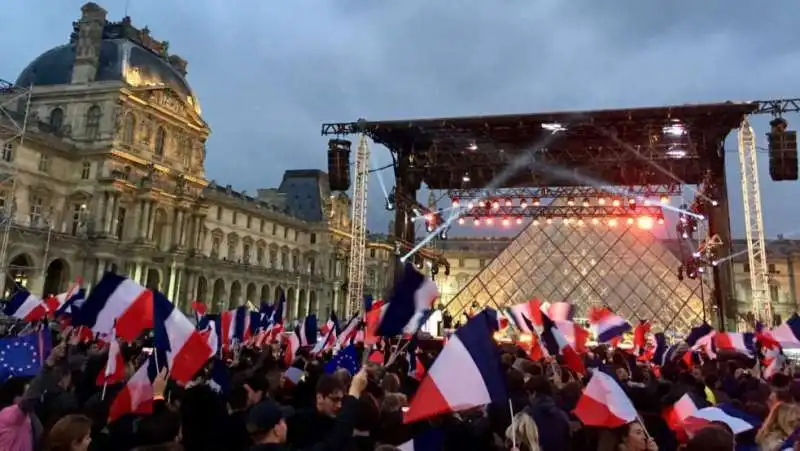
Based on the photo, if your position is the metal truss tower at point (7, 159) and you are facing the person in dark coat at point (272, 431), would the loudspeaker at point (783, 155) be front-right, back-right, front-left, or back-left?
front-left

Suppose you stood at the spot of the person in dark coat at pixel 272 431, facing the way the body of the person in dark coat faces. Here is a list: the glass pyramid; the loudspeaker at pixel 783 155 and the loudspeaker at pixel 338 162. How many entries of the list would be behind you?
0

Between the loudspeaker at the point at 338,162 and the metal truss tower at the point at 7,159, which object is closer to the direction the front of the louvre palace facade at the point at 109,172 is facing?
the loudspeaker

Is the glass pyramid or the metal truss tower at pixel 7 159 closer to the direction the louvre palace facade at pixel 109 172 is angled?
the glass pyramid

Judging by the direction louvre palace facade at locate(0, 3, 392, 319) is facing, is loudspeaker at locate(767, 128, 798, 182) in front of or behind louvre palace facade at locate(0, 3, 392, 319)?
in front

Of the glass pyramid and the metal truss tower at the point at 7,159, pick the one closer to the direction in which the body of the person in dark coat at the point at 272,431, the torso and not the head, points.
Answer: the glass pyramid

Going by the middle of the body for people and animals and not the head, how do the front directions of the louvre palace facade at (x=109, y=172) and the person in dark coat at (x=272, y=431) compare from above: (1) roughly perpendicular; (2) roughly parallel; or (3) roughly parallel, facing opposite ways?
roughly perpendicular

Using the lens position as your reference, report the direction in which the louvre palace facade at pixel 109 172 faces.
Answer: facing the viewer and to the right of the viewer

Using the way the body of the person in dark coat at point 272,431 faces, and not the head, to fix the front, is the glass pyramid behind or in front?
in front

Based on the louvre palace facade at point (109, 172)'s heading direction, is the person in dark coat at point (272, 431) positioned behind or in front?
in front

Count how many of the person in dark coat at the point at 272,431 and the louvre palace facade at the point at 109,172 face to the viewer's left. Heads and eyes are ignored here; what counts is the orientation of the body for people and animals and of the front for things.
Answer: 0

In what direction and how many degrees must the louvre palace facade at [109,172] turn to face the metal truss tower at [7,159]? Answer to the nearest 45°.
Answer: approximately 90° to its right
